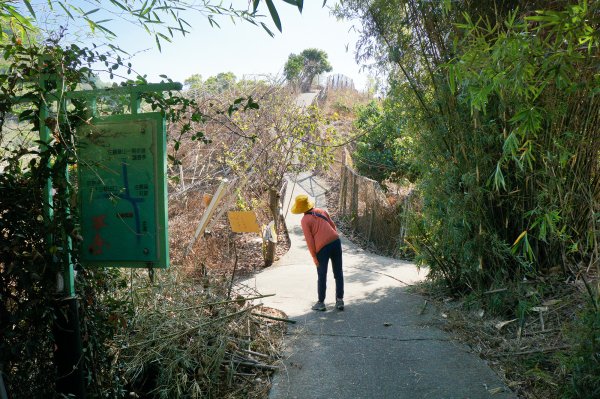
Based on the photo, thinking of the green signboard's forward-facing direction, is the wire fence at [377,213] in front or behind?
behind

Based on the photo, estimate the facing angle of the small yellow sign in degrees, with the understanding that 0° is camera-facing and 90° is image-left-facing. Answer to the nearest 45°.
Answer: approximately 0°

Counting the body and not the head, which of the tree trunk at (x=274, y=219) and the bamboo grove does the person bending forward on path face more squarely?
the tree trunk

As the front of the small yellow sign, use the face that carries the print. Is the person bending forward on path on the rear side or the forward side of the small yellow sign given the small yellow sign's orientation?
on the forward side

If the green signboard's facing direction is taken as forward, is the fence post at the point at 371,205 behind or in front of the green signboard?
behind
